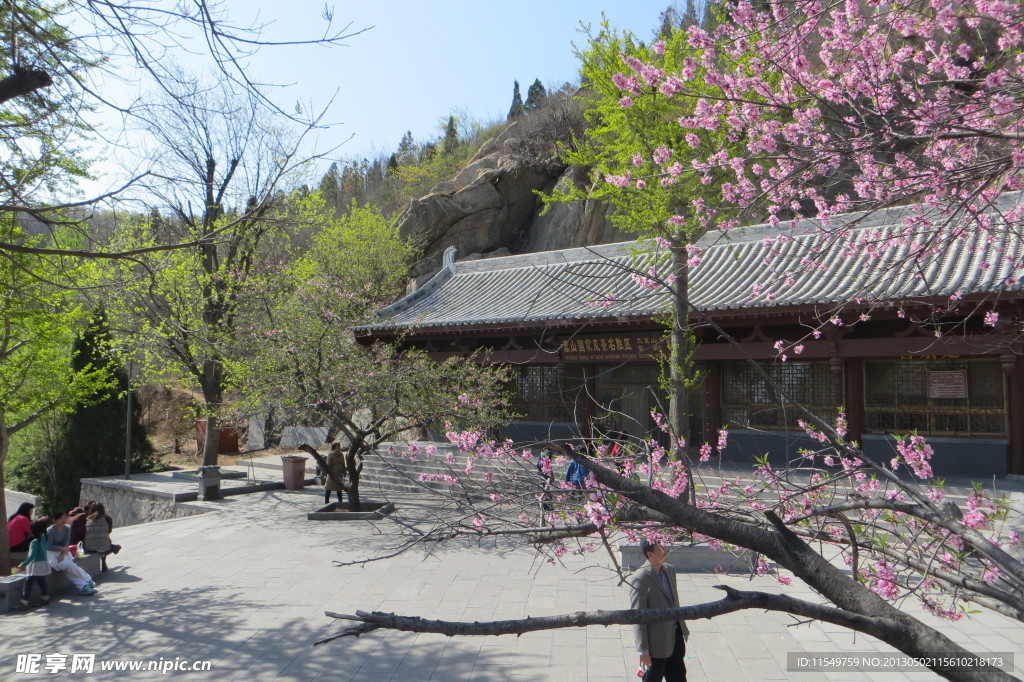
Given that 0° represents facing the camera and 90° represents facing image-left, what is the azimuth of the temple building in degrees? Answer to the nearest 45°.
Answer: approximately 45°

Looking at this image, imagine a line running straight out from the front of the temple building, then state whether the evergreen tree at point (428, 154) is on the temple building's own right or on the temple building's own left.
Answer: on the temple building's own right

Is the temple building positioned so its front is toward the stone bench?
yes

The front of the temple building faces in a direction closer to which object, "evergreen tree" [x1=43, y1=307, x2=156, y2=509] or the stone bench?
the stone bench

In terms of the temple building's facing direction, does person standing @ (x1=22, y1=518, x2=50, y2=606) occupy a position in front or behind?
in front

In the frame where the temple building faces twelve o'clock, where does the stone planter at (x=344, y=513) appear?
The stone planter is roughly at 1 o'clock from the temple building.

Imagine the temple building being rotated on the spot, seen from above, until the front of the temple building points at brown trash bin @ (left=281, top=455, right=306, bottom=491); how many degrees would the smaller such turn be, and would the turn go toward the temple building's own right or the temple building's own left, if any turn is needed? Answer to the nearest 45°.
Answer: approximately 45° to the temple building's own right

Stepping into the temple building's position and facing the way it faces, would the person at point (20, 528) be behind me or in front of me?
in front

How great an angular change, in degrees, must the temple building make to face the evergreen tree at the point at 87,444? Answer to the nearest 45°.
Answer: approximately 45° to its right
